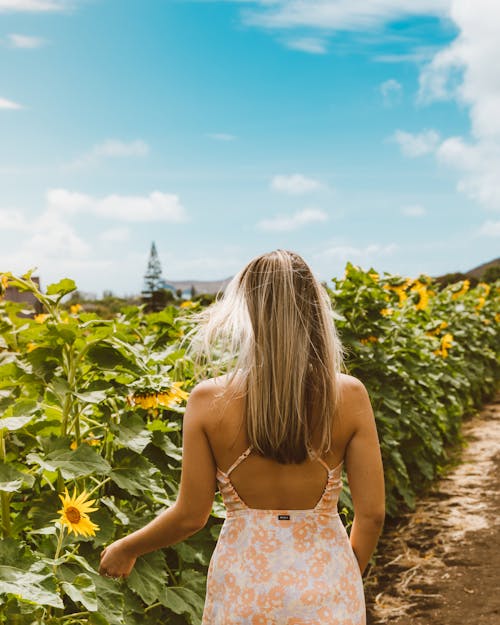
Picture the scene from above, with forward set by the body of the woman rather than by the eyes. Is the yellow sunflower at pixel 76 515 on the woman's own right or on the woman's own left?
on the woman's own left

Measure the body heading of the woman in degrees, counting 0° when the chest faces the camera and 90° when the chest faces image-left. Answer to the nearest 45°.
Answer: approximately 180°

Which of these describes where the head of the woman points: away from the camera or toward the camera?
away from the camera
